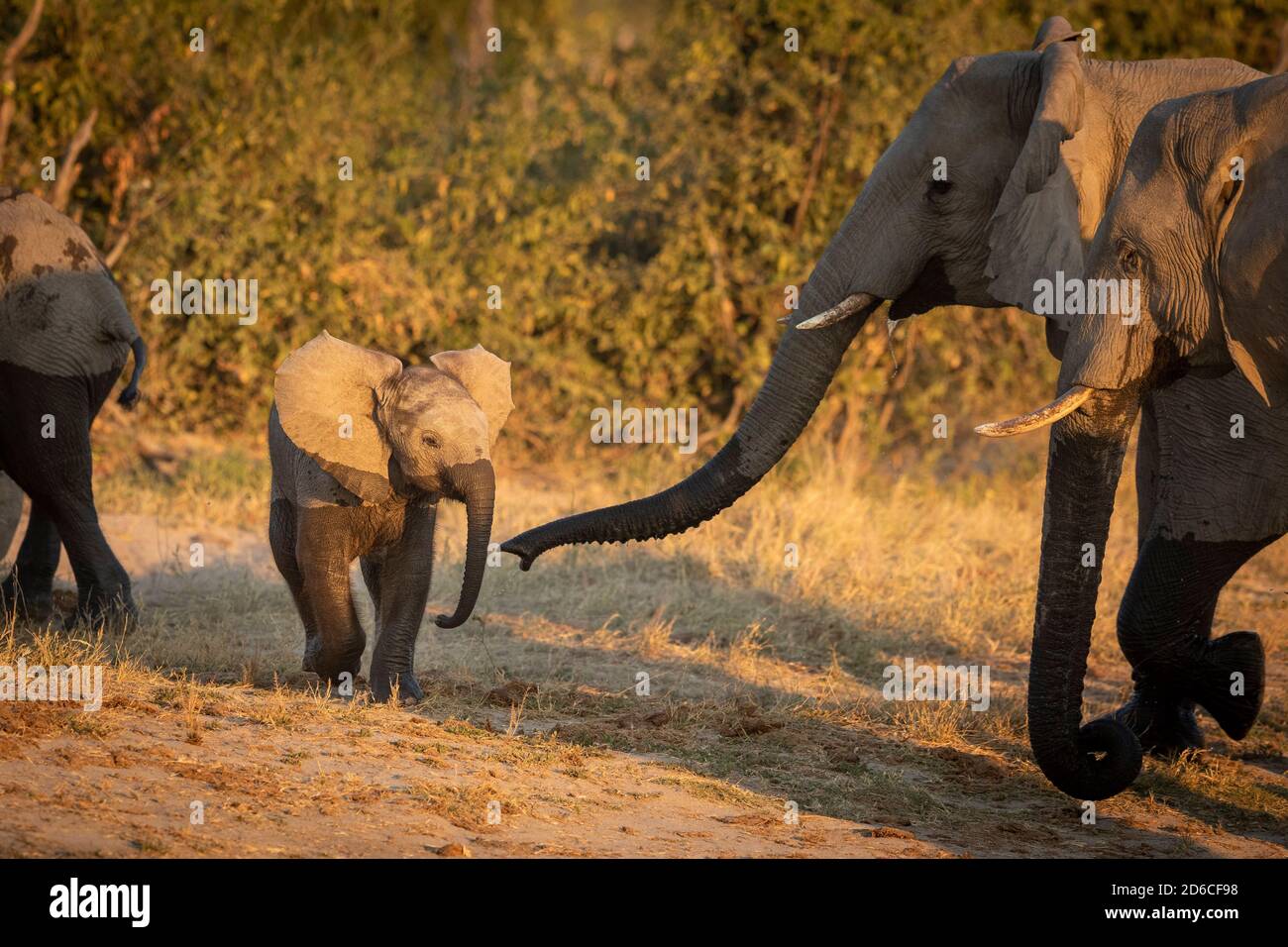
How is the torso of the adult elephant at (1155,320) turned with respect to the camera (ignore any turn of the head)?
to the viewer's left

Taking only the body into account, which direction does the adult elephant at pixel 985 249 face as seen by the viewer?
to the viewer's left

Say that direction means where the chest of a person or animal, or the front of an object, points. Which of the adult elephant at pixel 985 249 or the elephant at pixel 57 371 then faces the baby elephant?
the adult elephant
